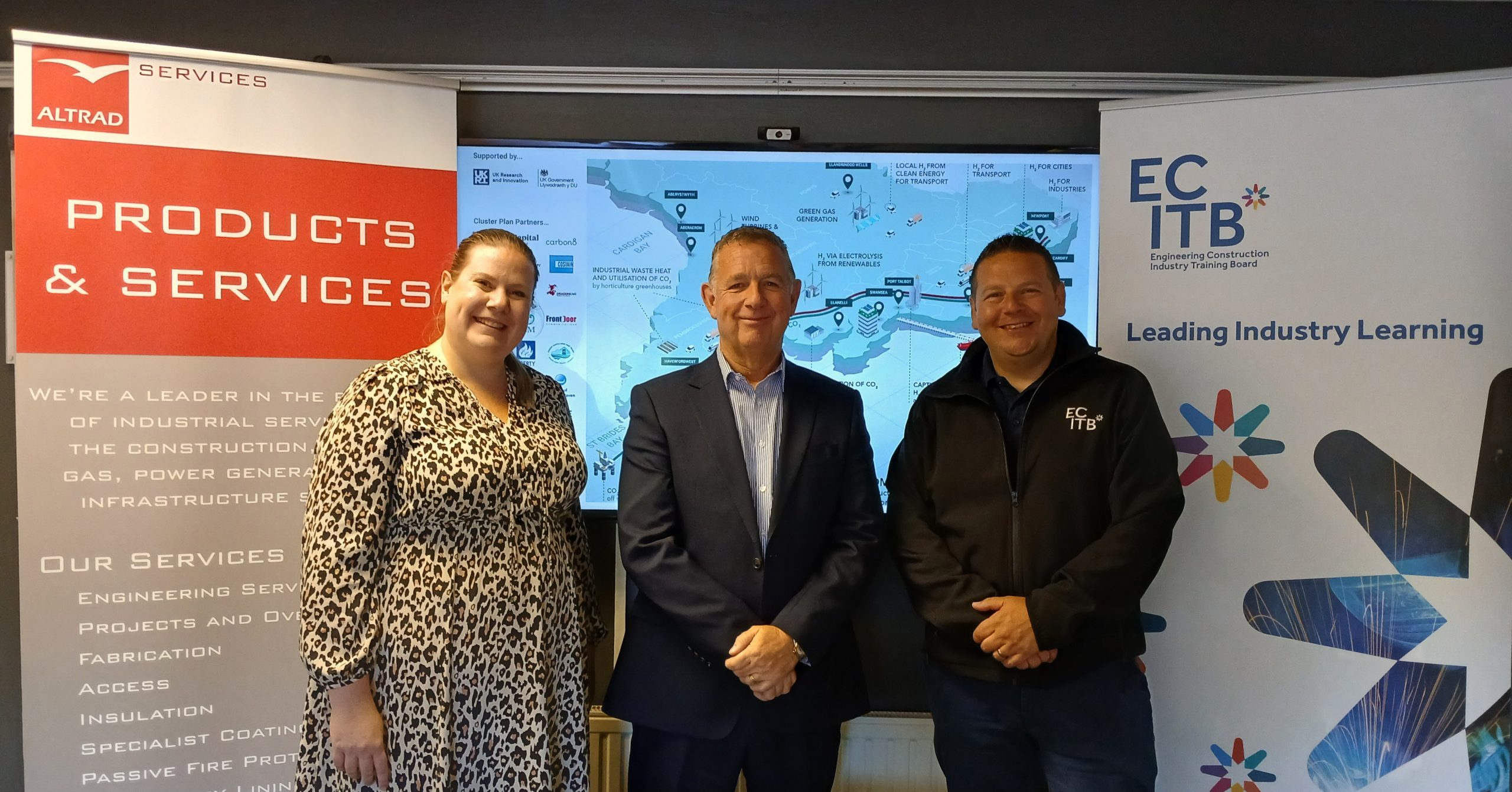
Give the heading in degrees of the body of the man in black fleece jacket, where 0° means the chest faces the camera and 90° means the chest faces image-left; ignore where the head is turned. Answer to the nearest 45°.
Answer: approximately 0°

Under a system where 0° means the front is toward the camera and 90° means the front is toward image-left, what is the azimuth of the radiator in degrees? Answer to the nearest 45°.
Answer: approximately 0°

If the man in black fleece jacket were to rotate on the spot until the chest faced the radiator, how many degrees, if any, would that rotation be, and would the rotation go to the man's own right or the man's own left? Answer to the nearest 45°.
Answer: approximately 135° to the man's own right

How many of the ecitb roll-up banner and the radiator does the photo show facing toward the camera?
2
